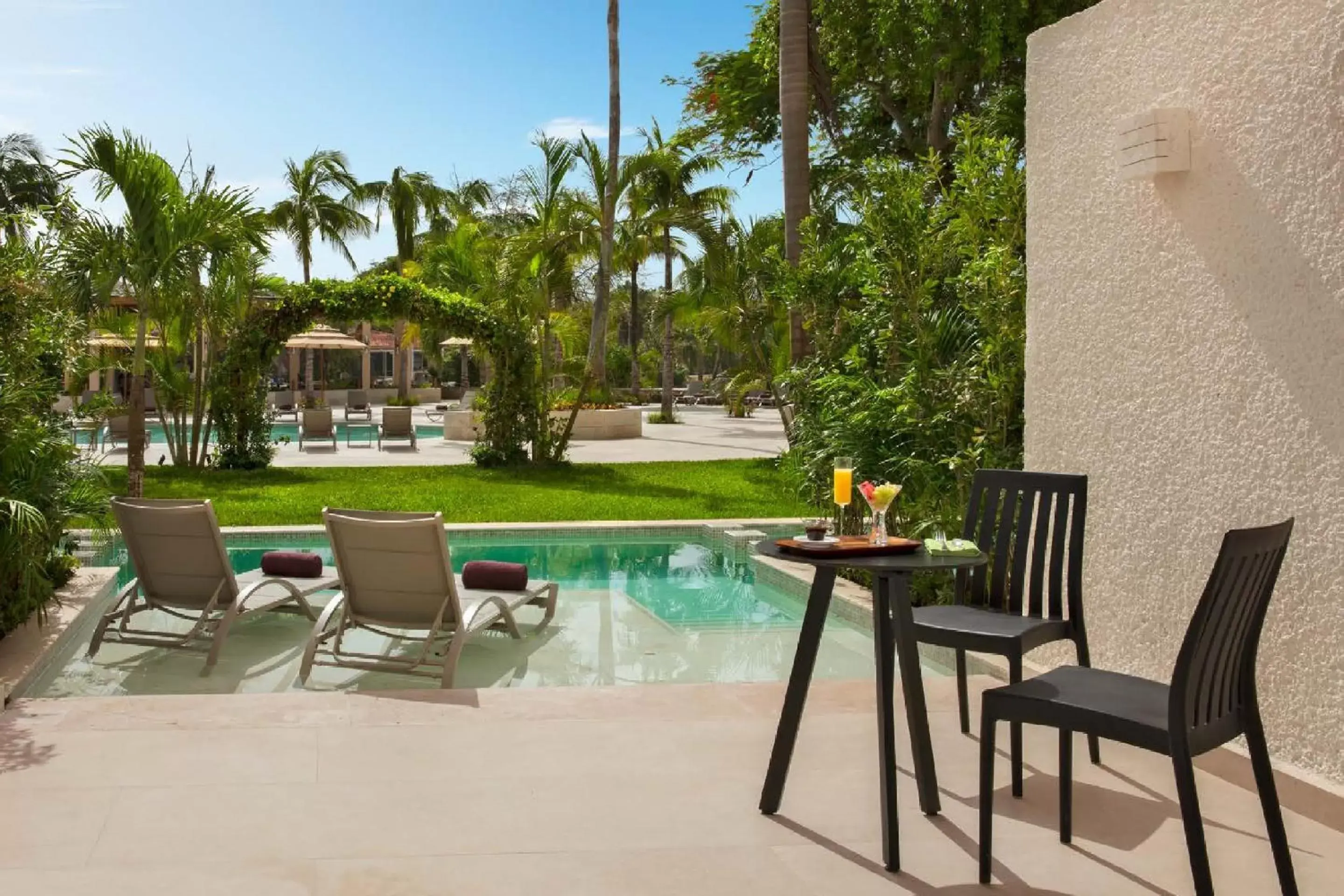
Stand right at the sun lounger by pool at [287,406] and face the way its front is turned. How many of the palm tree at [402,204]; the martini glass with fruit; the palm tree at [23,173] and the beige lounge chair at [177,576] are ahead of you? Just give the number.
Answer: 2

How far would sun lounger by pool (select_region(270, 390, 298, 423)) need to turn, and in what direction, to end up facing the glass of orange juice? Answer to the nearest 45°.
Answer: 0° — it already faces it

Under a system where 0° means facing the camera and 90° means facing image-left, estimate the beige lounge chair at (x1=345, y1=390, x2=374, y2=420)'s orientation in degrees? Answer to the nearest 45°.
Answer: approximately 0°

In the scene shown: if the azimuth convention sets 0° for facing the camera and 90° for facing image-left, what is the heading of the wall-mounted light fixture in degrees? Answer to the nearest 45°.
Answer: approximately 45°
